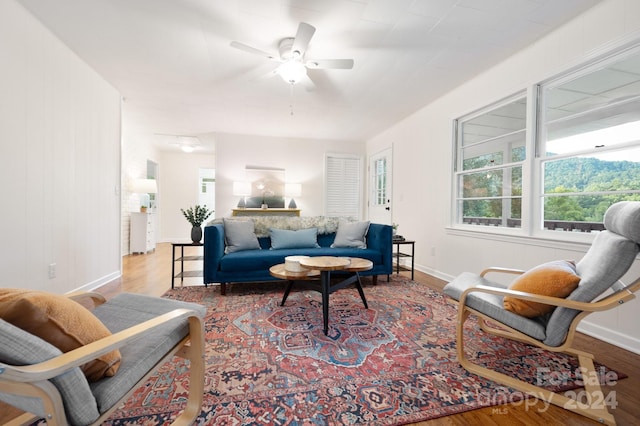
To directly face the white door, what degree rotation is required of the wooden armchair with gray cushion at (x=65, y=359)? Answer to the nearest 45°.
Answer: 0° — it already faces it

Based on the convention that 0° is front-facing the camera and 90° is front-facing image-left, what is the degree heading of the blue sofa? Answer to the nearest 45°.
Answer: approximately 0°

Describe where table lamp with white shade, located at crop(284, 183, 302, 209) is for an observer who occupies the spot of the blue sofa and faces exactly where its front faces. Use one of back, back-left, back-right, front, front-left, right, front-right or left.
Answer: back

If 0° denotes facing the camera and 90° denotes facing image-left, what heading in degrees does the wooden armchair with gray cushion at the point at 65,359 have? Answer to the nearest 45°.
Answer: approximately 225°

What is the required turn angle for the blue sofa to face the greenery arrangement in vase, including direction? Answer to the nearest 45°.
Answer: approximately 135° to its right

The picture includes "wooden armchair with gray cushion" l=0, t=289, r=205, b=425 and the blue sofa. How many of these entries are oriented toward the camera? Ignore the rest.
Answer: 1

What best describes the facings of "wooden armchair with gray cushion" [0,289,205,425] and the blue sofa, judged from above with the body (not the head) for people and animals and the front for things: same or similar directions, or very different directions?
very different directions

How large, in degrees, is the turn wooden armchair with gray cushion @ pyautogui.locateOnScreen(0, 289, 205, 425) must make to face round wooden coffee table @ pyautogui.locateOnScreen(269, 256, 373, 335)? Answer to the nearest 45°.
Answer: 0° — it already faces it

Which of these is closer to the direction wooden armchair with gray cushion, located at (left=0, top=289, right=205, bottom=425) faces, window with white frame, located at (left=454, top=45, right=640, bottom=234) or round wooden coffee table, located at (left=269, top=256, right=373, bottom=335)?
the round wooden coffee table
